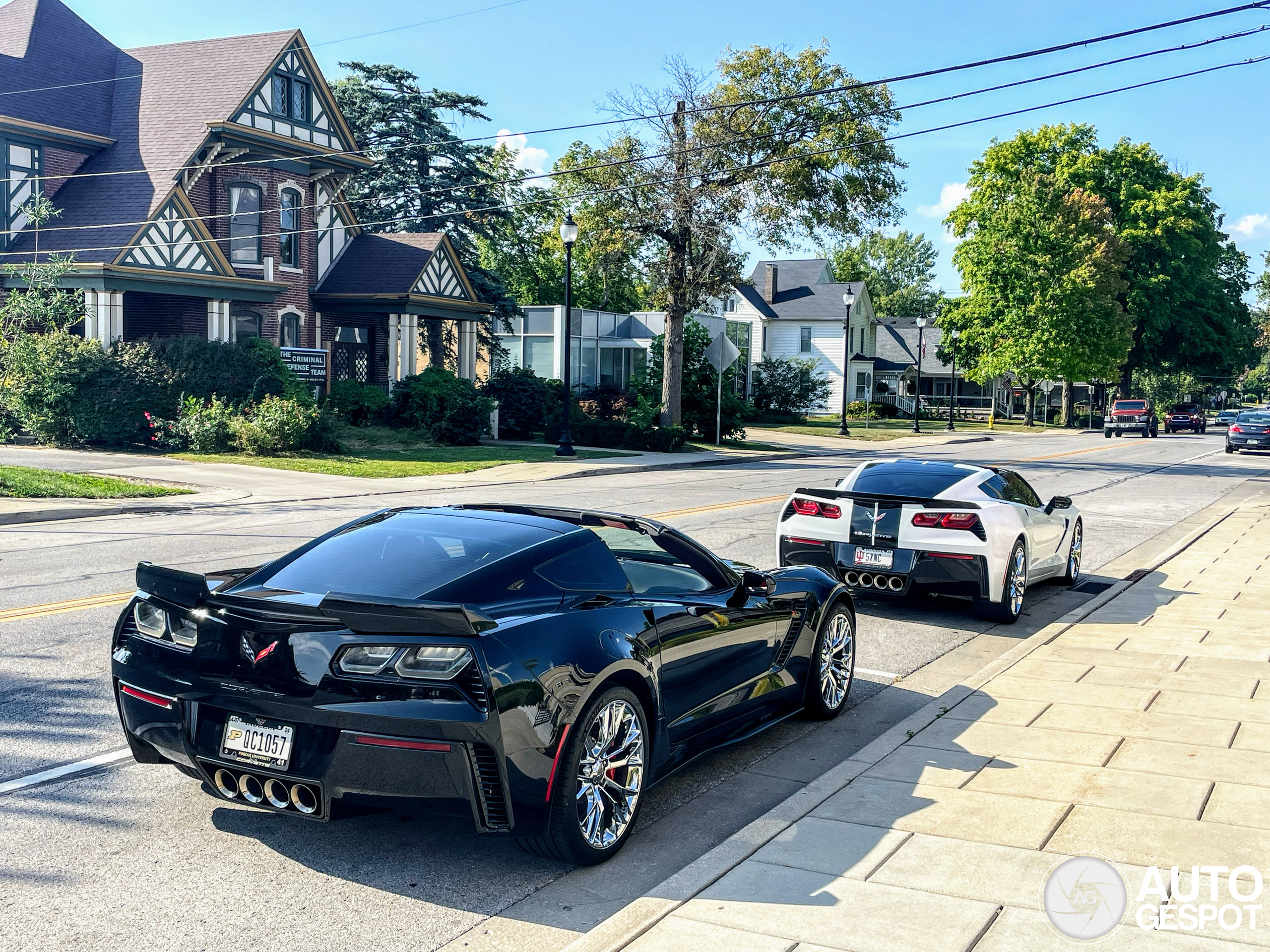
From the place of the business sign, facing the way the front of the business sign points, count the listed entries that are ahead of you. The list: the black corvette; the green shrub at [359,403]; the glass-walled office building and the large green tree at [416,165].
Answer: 1

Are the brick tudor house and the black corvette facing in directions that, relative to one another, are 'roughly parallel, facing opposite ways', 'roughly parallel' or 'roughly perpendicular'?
roughly perpendicular

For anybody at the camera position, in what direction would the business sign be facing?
facing the viewer

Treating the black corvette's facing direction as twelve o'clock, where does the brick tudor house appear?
The brick tudor house is roughly at 10 o'clock from the black corvette.

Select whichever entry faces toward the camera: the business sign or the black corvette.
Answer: the business sign

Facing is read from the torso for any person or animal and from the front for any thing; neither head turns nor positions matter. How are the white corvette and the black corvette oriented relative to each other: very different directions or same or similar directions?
same or similar directions

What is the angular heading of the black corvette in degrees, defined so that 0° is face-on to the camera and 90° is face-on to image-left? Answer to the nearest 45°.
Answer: approximately 225°

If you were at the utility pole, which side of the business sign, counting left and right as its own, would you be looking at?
left

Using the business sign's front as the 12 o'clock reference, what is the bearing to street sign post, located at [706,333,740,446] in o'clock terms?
The street sign post is roughly at 9 o'clock from the business sign.

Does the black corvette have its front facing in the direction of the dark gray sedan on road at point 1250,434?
yes

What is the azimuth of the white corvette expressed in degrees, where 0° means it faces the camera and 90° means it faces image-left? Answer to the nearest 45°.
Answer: approximately 225°

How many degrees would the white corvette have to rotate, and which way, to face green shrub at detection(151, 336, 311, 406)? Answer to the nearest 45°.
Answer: approximately 90° to its left

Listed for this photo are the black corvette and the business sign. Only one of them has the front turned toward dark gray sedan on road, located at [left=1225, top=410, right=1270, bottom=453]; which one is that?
the black corvette

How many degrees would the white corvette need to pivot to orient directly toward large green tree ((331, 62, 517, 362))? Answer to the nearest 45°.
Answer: approximately 90° to its left

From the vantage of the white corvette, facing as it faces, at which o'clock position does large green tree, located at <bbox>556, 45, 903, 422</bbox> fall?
The large green tree is roughly at 10 o'clock from the white corvette.
